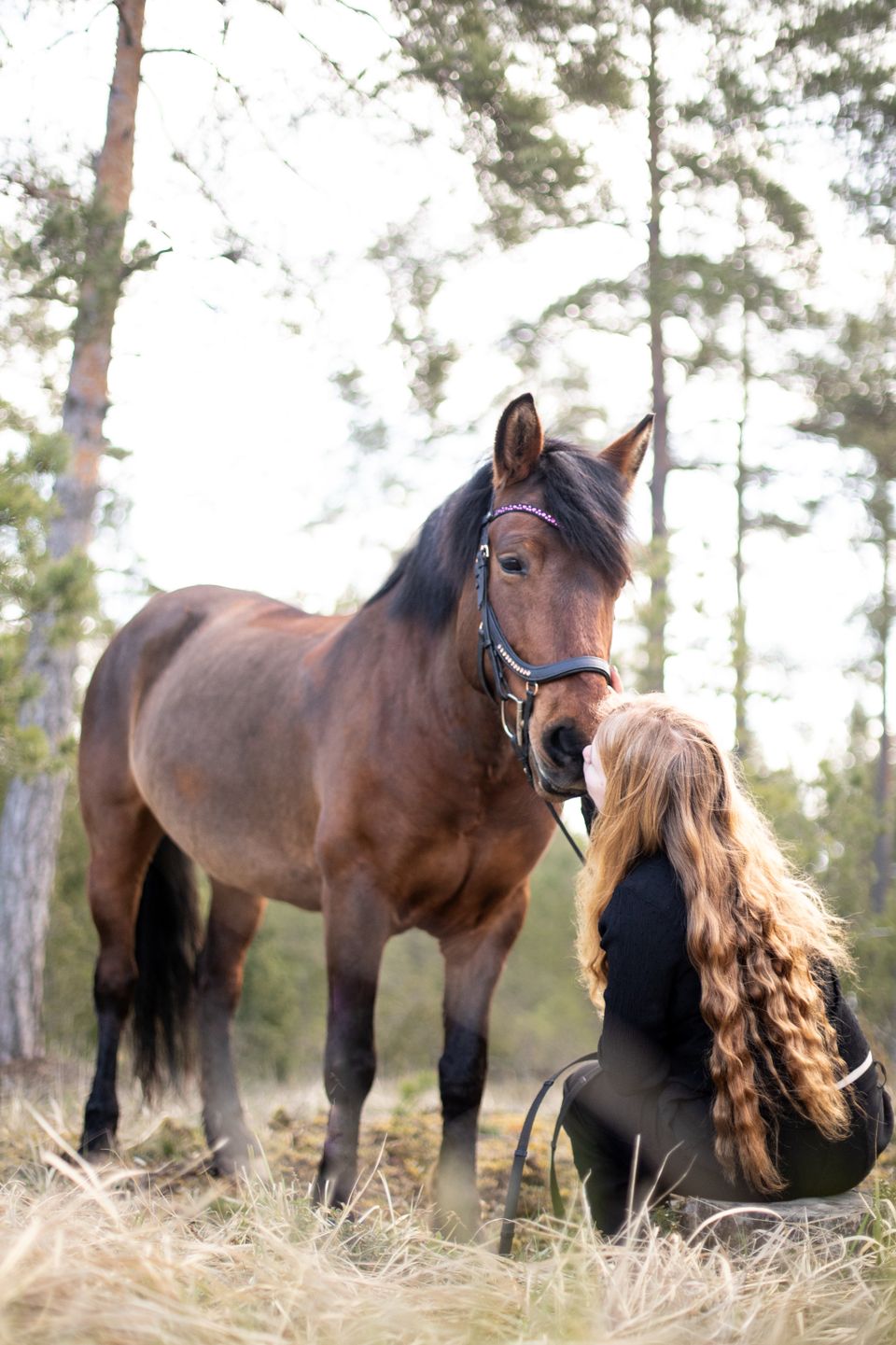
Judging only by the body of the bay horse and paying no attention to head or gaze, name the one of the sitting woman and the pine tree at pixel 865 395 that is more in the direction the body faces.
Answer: the sitting woman

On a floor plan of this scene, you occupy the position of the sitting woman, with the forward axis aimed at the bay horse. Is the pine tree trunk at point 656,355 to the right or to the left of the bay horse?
right

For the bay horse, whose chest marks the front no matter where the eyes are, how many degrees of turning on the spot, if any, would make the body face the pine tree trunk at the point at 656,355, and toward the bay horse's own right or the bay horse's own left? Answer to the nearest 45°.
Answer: approximately 135° to the bay horse's own left

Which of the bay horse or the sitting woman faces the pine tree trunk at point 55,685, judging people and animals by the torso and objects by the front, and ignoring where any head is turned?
the sitting woman

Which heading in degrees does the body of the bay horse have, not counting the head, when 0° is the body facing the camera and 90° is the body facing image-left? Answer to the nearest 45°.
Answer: approximately 315°

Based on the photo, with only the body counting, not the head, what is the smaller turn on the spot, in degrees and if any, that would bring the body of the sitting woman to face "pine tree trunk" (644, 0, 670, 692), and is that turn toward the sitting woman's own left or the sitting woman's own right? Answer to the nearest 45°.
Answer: approximately 45° to the sitting woman's own right

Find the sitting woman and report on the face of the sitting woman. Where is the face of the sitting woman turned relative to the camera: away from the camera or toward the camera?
away from the camera

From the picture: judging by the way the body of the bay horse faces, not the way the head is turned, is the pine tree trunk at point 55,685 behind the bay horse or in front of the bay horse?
behind

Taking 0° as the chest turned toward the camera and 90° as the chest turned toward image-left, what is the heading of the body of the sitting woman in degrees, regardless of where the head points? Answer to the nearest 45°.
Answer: approximately 135°

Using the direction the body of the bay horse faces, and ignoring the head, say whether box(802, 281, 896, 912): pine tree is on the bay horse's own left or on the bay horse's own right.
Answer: on the bay horse's own left

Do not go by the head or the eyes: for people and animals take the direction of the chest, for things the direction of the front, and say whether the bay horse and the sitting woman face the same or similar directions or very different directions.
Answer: very different directions
